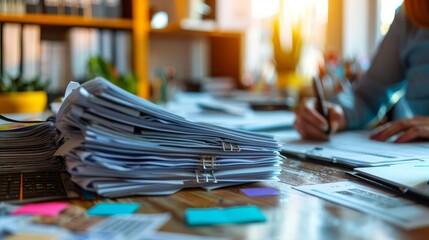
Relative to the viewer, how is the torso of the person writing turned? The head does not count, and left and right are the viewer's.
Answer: facing the viewer and to the left of the viewer

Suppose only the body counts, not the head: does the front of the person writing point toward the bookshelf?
no

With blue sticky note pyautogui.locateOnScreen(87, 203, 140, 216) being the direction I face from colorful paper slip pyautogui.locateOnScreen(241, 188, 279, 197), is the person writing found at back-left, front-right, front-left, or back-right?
back-right

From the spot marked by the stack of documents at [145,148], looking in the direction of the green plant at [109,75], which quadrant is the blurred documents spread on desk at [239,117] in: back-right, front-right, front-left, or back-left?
front-right

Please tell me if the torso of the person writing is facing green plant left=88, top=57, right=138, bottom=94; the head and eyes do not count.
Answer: no

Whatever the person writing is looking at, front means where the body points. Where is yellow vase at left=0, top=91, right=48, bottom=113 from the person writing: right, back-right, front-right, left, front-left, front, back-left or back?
front-right

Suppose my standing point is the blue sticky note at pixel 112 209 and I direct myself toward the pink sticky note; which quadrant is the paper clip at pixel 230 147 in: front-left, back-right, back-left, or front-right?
back-right

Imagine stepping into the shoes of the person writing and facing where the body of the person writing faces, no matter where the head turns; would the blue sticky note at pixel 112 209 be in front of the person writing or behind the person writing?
in front

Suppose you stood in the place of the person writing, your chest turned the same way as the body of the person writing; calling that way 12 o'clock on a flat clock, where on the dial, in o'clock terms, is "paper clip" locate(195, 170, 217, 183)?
The paper clip is roughly at 11 o'clock from the person writing.

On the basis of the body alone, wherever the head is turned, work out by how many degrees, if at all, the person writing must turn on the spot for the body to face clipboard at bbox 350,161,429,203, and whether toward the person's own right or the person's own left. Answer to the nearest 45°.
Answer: approximately 45° to the person's own left

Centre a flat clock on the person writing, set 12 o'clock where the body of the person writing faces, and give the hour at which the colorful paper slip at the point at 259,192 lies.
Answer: The colorful paper slip is roughly at 11 o'clock from the person writing.
